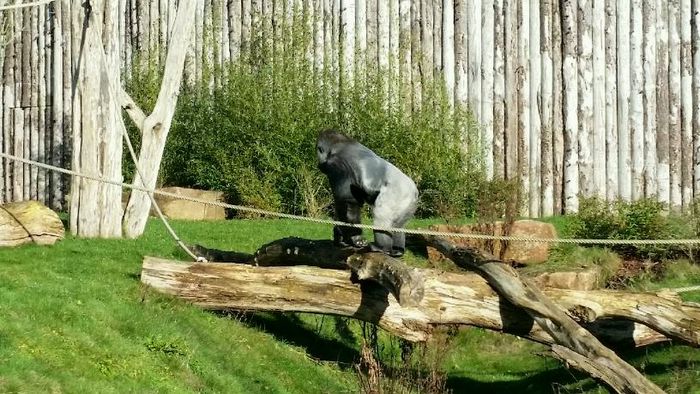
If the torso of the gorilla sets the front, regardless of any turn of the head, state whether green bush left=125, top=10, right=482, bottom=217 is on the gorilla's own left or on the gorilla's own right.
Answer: on the gorilla's own right

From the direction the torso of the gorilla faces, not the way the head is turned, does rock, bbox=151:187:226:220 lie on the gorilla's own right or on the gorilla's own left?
on the gorilla's own right

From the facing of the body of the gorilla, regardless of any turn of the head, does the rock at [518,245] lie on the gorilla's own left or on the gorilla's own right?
on the gorilla's own right

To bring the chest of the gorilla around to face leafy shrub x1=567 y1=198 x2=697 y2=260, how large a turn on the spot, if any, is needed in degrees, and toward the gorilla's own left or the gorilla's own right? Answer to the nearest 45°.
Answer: approximately 135° to the gorilla's own right

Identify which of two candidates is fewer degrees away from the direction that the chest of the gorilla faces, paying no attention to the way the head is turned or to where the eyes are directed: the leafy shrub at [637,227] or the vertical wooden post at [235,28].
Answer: the vertical wooden post

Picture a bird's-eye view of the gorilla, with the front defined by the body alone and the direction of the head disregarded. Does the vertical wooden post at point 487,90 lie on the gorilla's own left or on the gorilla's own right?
on the gorilla's own right

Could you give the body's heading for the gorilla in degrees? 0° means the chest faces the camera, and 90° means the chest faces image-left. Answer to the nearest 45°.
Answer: approximately 90°

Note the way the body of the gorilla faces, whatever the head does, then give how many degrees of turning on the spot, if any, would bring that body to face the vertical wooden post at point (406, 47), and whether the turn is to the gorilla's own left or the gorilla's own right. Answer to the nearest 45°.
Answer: approximately 90° to the gorilla's own right
